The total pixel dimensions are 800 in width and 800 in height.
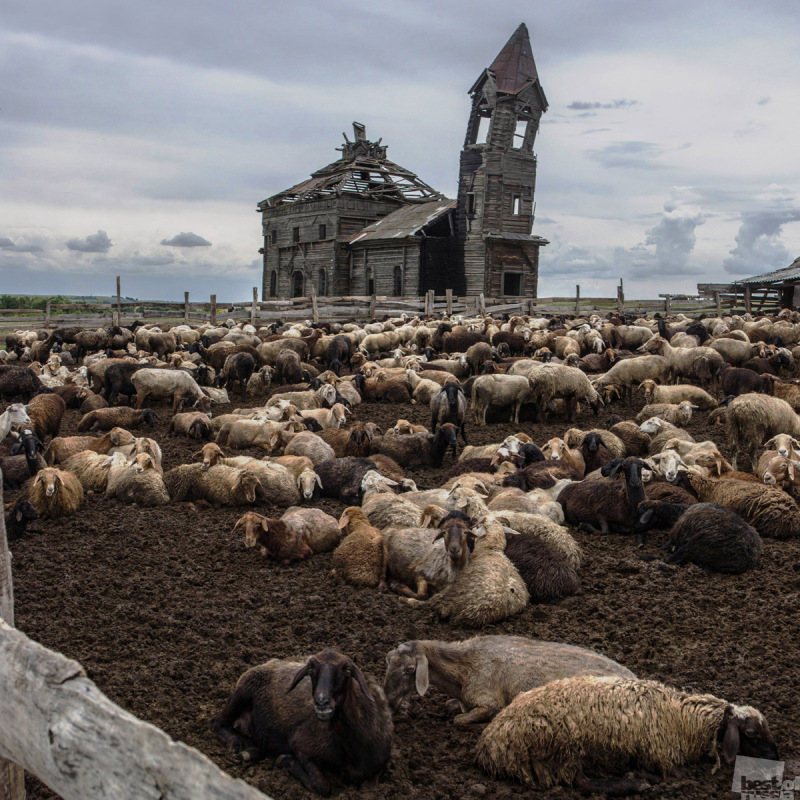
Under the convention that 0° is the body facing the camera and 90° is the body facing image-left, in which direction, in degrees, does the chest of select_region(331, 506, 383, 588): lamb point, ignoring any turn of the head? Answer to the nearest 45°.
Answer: approximately 180°

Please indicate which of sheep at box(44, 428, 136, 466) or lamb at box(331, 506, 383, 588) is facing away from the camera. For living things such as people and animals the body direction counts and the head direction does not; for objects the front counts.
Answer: lamb at box(331, 506, 383, 588)

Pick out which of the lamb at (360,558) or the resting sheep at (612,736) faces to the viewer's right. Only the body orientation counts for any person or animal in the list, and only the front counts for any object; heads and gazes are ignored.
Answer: the resting sheep

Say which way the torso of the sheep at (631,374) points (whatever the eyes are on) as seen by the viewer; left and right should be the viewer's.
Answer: facing to the left of the viewer

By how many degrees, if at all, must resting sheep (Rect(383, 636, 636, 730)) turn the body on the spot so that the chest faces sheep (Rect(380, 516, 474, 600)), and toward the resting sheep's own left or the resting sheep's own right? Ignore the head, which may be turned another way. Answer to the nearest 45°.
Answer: approximately 90° to the resting sheep's own right

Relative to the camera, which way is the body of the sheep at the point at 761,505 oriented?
to the viewer's left

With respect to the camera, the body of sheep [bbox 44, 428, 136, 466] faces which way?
to the viewer's right

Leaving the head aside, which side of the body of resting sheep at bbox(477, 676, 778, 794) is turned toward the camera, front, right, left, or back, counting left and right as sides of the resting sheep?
right

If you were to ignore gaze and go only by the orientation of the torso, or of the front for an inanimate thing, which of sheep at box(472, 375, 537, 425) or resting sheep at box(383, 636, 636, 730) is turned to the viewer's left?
the resting sheep
